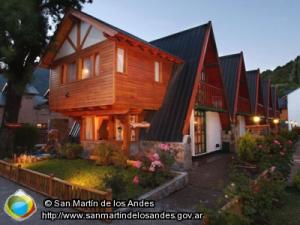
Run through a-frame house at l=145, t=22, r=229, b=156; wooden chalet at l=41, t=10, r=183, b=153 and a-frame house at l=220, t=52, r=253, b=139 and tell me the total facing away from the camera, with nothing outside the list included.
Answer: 0

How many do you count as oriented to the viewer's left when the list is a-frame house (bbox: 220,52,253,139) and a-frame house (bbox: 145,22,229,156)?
0

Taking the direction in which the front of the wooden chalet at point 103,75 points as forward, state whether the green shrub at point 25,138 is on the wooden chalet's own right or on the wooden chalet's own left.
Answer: on the wooden chalet's own right

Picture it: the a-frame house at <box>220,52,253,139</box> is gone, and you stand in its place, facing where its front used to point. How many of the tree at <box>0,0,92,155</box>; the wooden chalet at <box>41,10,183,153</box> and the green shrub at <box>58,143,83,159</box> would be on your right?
3

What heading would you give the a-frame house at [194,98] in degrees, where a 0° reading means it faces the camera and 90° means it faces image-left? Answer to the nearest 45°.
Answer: approximately 315°

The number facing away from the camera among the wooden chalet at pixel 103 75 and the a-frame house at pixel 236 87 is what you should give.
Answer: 0

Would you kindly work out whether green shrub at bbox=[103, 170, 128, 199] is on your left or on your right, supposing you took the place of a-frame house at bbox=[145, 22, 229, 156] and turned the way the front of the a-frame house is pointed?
on your right

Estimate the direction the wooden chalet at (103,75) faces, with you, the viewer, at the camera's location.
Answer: facing the viewer and to the left of the viewer

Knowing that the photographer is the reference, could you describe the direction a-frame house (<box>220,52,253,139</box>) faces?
facing the viewer and to the right of the viewer

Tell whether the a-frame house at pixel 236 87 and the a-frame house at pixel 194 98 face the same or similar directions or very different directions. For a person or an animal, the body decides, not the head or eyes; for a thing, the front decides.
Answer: same or similar directions

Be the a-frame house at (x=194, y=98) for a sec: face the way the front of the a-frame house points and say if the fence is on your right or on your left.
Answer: on your right
